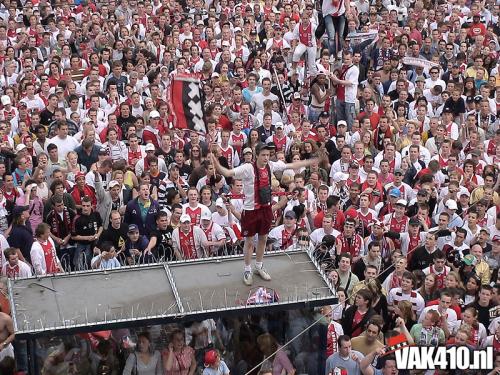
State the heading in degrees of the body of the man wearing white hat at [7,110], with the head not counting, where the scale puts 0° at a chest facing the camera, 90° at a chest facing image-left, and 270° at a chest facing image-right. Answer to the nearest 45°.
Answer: approximately 0°

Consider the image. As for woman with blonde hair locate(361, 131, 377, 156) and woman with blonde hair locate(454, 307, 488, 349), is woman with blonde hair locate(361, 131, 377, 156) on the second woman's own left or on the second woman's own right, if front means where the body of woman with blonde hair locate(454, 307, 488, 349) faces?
on the second woman's own right

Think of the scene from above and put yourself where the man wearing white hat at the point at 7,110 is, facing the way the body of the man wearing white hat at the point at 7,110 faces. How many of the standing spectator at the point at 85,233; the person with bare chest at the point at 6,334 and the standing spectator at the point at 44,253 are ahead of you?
3

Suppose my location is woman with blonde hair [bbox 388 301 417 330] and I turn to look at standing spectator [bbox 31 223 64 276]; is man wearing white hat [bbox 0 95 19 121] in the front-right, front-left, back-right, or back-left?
front-right

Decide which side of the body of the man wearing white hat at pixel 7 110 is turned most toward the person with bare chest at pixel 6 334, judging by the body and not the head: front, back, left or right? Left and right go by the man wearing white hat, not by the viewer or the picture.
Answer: front

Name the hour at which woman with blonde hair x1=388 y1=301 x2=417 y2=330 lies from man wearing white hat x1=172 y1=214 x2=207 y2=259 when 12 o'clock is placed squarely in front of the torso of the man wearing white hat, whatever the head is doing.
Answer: The woman with blonde hair is roughly at 10 o'clock from the man wearing white hat.

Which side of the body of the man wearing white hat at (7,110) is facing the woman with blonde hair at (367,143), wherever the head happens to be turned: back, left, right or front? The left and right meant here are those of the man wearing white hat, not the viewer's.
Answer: left

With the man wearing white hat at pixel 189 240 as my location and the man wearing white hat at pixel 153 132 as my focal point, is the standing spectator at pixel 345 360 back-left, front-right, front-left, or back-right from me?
back-right

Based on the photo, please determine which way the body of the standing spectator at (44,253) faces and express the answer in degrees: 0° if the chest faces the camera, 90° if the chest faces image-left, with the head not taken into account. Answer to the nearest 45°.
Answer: approximately 315°

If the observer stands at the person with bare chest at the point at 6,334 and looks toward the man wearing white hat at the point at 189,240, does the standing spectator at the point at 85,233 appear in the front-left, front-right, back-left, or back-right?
front-left

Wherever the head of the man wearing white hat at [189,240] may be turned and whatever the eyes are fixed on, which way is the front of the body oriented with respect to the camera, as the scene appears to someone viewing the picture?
toward the camera

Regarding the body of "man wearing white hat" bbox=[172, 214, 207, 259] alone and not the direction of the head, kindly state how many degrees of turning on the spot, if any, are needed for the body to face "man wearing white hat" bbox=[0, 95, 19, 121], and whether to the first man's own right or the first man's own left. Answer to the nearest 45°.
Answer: approximately 135° to the first man's own right

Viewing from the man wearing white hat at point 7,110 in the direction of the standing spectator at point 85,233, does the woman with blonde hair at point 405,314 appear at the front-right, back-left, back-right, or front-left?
front-left

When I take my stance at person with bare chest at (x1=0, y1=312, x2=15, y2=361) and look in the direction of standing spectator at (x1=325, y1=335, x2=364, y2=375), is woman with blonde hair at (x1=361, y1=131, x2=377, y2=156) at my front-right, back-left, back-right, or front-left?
front-left

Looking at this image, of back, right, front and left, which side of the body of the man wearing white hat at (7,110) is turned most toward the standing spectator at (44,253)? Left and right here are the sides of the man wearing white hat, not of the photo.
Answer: front

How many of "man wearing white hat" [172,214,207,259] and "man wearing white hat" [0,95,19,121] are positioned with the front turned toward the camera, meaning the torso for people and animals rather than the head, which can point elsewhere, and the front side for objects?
2
